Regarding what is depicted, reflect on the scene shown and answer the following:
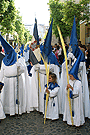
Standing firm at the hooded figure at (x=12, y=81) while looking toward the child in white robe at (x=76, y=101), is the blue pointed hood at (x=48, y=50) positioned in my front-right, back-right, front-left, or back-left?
front-left

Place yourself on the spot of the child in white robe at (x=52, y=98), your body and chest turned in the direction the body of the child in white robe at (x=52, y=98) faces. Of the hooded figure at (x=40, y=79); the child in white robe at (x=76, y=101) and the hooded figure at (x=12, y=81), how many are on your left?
1

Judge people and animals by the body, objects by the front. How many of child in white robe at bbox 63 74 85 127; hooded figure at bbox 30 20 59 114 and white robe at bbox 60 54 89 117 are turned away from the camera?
0

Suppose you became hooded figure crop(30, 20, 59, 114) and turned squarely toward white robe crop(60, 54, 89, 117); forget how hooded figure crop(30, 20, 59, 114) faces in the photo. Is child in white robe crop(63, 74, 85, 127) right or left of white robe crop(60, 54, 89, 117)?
right

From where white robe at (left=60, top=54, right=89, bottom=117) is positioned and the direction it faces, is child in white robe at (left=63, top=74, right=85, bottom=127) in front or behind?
in front

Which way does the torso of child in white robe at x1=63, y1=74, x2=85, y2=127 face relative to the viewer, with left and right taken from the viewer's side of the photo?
facing the viewer and to the left of the viewer

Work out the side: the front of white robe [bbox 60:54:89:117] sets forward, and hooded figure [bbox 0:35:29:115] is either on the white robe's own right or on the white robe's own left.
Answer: on the white robe's own right

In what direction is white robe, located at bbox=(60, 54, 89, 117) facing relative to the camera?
toward the camera
